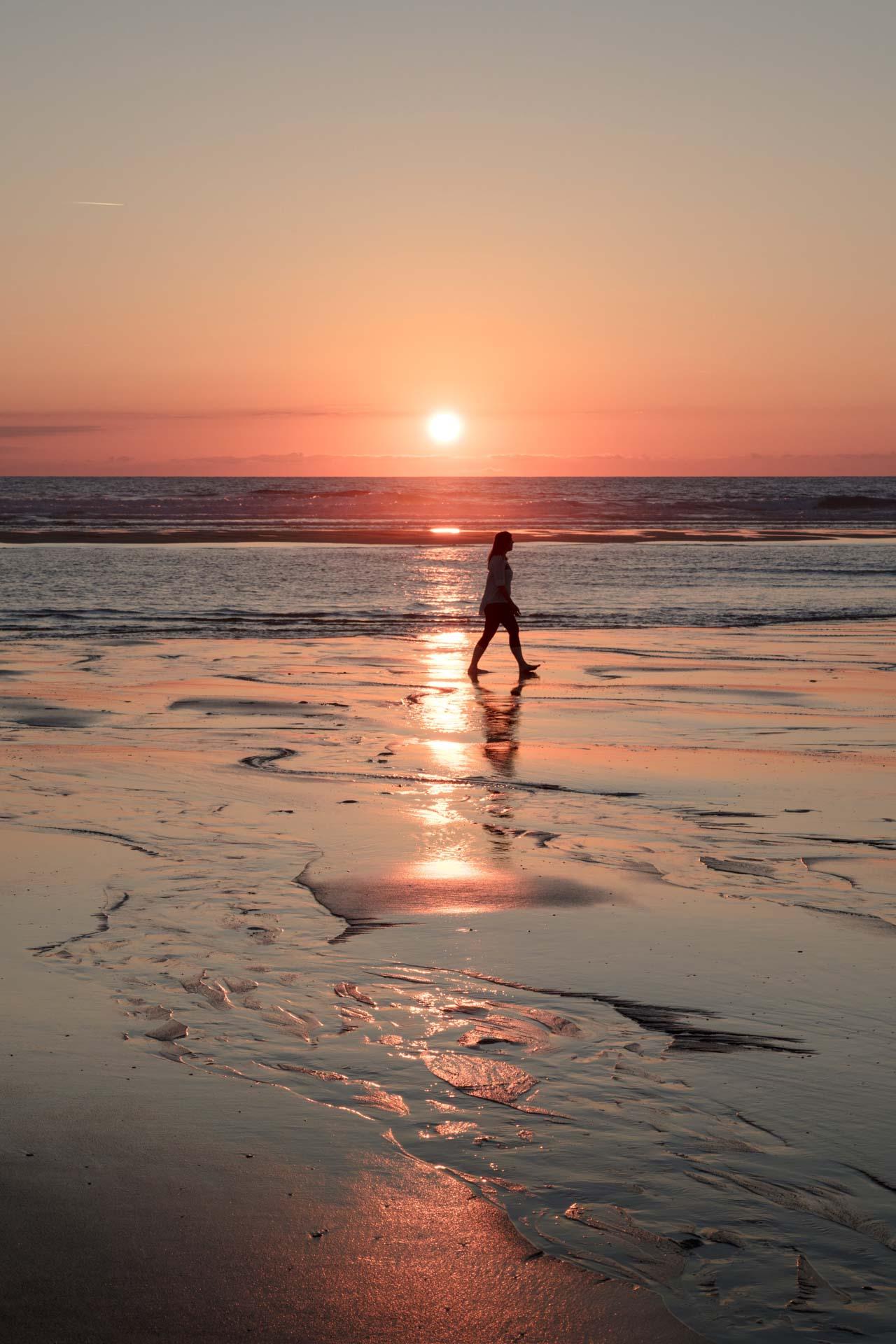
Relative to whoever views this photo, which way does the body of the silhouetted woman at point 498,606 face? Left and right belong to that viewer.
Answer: facing to the right of the viewer

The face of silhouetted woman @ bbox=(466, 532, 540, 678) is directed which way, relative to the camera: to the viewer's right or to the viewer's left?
to the viewer's right
